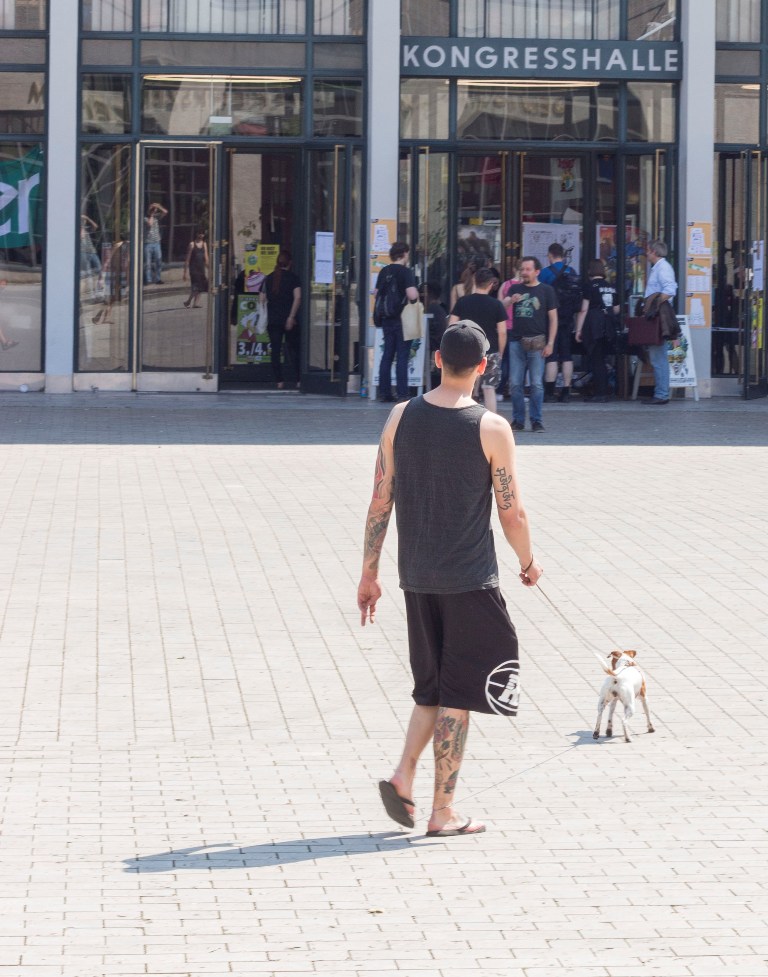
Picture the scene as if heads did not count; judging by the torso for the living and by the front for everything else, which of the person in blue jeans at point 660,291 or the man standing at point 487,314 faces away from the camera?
the man standing

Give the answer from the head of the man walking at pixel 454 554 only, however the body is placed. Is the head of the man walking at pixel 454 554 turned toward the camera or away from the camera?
away from the camera

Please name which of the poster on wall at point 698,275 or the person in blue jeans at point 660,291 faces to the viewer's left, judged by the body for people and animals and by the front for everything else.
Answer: the person in blue jeans

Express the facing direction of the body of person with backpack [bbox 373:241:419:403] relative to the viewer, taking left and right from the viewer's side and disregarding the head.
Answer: facing away from the viewer and to the right of the viewer

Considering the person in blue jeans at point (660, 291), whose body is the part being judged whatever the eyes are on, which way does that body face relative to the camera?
to the viewer's left

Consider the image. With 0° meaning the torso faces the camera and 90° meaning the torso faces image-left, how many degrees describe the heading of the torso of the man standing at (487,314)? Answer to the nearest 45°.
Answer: approximately 180°

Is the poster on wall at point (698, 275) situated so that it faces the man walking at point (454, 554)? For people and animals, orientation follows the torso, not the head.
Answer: yes

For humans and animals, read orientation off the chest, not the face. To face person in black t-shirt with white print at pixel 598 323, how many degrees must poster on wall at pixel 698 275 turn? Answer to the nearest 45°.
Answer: approximately 45° to its right

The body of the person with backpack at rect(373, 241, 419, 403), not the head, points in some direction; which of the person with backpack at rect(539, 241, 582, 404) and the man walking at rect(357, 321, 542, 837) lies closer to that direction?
the person with backpack

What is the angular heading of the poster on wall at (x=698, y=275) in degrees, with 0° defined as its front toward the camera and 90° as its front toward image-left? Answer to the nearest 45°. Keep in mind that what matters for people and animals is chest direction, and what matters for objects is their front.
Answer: approximately 0°
